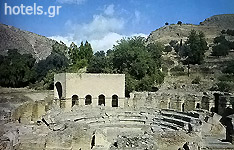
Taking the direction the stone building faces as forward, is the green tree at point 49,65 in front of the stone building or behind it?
behind

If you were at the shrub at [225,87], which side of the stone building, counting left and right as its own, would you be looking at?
left

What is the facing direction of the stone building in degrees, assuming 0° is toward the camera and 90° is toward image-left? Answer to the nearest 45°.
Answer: approximately 0°

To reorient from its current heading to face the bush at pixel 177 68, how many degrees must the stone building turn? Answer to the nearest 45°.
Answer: approximately 135° to its left

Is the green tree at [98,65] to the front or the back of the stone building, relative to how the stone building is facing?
to the back

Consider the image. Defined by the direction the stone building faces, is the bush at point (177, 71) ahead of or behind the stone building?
behind

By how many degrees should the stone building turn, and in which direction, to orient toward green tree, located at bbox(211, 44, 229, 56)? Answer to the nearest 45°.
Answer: approximately 135° to its left

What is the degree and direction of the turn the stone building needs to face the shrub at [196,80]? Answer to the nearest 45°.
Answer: approximately 135° to its left
